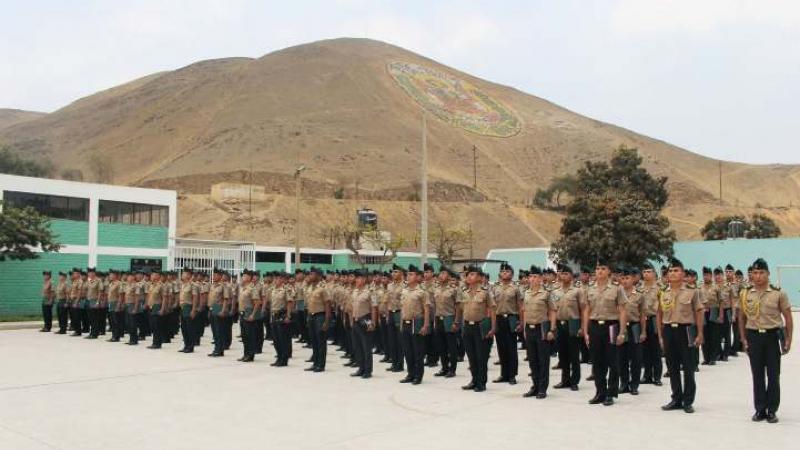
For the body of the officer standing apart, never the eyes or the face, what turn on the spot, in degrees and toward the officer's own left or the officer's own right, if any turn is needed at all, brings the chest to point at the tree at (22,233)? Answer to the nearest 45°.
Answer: approximately 90° to the officer's own right

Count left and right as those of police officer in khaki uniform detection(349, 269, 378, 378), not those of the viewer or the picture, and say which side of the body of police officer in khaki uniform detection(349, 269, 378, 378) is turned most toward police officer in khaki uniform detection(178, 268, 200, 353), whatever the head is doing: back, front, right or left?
right

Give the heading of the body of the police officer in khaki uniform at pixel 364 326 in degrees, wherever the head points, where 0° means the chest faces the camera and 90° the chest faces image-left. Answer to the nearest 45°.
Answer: approximately 45°

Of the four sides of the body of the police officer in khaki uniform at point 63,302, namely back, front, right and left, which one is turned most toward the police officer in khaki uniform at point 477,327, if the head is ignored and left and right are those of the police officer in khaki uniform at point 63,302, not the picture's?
left

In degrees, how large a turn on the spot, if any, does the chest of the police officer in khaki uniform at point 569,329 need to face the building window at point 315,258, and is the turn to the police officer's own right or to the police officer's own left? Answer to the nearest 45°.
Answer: approximately 90° to the police officer's own right

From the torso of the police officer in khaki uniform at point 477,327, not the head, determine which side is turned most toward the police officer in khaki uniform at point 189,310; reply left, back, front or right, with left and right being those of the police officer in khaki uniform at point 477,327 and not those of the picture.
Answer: right

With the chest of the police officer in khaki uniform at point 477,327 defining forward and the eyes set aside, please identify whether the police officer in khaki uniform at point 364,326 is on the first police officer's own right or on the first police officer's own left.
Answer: on the first police officer's own right
